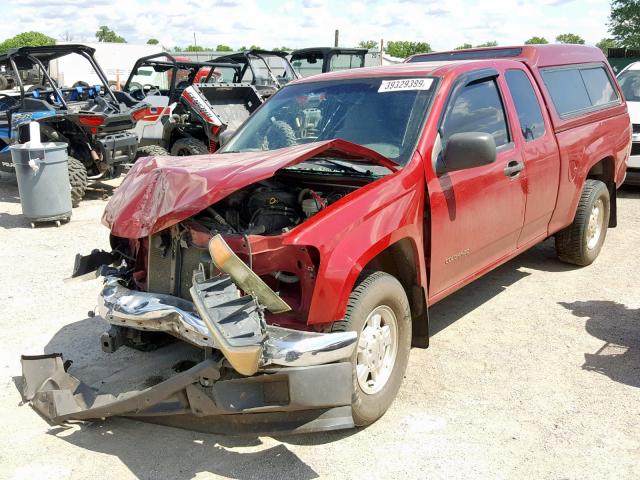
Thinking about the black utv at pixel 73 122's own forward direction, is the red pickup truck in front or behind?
behind

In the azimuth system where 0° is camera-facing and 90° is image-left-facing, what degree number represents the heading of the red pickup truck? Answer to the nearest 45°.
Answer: approximately 45°

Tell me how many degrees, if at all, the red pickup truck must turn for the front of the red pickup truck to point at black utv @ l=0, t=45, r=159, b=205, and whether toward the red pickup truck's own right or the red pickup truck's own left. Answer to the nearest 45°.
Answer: approximately 90° to the red pickup truck's own right

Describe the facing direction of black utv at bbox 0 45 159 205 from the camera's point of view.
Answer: facing away from the viewer and to the left of the viewer

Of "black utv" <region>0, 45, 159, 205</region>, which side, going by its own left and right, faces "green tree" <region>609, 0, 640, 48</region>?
right

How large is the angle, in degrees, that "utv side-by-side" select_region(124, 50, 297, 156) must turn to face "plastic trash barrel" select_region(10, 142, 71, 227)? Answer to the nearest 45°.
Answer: approximately 90° to its left

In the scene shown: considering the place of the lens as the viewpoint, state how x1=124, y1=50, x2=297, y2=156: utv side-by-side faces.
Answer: facing away from the viewer and to the left of the viewer

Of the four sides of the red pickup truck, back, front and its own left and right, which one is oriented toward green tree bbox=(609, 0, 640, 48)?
back
